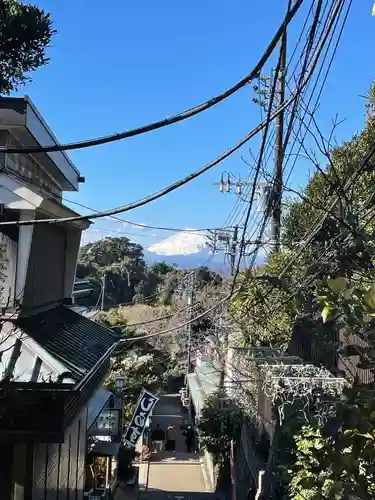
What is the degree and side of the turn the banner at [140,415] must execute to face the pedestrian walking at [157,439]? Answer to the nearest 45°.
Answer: approximately 180°

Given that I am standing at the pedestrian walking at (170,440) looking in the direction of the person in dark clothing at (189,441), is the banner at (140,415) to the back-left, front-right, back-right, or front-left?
back-right

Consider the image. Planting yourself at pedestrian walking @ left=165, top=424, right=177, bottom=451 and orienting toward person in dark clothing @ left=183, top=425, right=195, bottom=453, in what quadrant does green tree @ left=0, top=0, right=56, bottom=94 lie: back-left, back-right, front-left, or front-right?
back-right

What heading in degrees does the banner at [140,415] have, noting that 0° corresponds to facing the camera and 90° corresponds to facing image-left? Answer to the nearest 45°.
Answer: approximately 0°

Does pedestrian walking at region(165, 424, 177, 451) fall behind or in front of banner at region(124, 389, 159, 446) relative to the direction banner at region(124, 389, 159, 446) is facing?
behind
